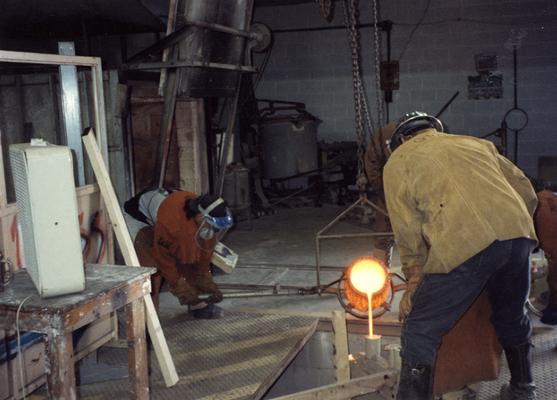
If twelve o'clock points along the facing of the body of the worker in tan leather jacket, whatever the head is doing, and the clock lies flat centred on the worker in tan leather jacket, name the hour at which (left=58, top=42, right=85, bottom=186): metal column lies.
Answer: The metal column is roughly at 11 o'clock from the worker in tan leather jacket.

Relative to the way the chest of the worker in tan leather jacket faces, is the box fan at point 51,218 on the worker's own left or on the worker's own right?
on the worker's own left

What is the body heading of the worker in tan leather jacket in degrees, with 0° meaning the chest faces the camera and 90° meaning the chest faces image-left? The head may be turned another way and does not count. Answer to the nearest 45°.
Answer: approximately 135°

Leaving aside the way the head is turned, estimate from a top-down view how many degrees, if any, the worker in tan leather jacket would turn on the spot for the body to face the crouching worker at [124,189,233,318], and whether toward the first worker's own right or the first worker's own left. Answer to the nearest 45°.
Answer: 0° — they already face them

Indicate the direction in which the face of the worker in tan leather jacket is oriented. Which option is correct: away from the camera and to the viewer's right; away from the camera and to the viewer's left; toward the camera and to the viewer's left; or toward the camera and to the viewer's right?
away from the camera and to the viewer's left

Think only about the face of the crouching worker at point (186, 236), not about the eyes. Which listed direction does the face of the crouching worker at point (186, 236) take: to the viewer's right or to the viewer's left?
to the viewer's right

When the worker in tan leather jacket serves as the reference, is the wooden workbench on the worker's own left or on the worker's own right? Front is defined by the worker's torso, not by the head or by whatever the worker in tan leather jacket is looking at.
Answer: on the worker's own left

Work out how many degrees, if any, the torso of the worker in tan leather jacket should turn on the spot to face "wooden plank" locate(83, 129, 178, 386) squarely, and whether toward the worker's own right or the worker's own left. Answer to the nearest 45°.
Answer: approximately 45° to the worker's own left

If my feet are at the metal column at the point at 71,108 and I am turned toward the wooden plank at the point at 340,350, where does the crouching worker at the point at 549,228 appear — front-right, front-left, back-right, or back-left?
front-left
